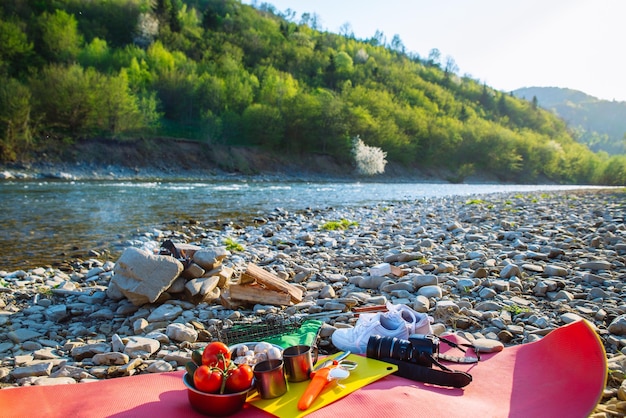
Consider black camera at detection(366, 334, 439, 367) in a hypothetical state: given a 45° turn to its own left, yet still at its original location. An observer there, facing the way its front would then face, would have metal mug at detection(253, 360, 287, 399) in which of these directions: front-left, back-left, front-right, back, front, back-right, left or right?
front

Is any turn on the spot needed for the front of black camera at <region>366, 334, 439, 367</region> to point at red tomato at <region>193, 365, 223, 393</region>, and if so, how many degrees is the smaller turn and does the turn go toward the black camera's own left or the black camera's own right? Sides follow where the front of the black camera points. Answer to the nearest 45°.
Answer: approximately 45° to the black camera's own left

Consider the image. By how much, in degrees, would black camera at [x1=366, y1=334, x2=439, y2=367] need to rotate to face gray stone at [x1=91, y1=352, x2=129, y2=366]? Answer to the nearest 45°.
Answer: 0° — it already faces it

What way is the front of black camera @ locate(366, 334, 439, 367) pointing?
to the viewer's left

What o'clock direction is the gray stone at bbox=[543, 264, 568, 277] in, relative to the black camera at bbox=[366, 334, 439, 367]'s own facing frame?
The gray stone is roughly at 4 o'clock from the black camera.

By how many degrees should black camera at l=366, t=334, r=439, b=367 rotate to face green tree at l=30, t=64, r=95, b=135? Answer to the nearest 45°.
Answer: approximately 45° to its right

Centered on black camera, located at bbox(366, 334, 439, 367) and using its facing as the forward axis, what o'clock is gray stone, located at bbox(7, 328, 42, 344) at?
The gray stone is roughly at 12 o'clock from the black camera.

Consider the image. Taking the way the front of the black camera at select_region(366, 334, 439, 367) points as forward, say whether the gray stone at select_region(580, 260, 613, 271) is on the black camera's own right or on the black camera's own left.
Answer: on the black camera's own right

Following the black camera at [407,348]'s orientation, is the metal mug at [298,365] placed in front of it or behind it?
in front

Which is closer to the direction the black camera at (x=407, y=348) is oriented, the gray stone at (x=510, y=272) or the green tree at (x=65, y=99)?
the green tree

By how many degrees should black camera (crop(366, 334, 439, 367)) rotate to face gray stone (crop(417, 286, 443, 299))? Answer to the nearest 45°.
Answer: approximately 90° to its right

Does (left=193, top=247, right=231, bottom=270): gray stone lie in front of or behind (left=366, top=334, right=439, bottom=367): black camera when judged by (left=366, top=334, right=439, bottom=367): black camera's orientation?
in front

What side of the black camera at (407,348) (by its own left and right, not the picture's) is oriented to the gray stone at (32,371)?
front

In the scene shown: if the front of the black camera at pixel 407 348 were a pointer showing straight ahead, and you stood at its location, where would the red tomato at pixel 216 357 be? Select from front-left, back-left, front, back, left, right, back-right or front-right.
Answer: front-left

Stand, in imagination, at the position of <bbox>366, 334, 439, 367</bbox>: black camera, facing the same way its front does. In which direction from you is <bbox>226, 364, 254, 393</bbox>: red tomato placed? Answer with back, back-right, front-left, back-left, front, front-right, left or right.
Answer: front-left
